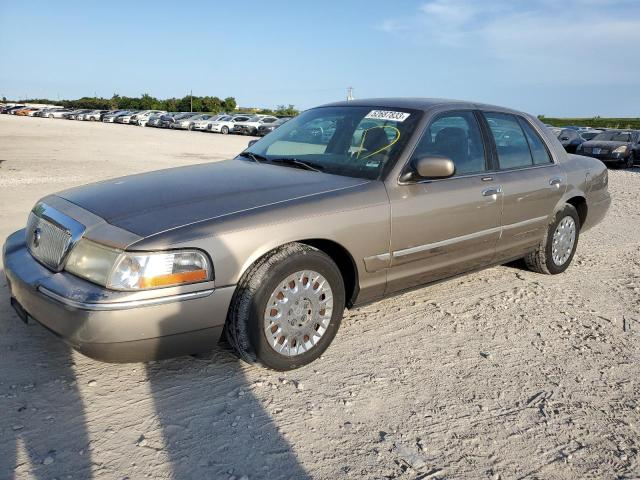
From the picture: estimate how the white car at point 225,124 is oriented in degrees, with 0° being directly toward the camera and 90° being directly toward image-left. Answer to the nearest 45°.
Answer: approximately 45°

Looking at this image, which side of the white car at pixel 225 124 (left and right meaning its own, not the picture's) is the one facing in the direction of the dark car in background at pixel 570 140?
left

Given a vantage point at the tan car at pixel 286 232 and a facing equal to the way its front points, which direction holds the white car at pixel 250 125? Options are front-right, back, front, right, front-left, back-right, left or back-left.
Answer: back-right

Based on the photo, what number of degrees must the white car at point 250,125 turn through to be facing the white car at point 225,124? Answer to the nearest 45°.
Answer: approximately 90° to its right

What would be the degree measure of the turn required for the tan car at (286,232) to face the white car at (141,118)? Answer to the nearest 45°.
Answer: approximately 135° to its right

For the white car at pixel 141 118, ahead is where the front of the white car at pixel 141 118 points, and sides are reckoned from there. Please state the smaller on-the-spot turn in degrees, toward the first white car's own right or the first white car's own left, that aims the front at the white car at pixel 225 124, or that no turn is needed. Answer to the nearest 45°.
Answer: approximately 90° to the first white car's own left

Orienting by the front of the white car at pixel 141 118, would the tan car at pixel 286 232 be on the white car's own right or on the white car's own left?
on the white car's own left

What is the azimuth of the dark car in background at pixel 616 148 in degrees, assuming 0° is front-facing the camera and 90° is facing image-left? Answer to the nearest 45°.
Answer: approximately 45°

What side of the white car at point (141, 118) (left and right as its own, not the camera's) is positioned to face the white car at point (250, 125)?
left

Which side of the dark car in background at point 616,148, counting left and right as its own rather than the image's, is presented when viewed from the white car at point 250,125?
right
